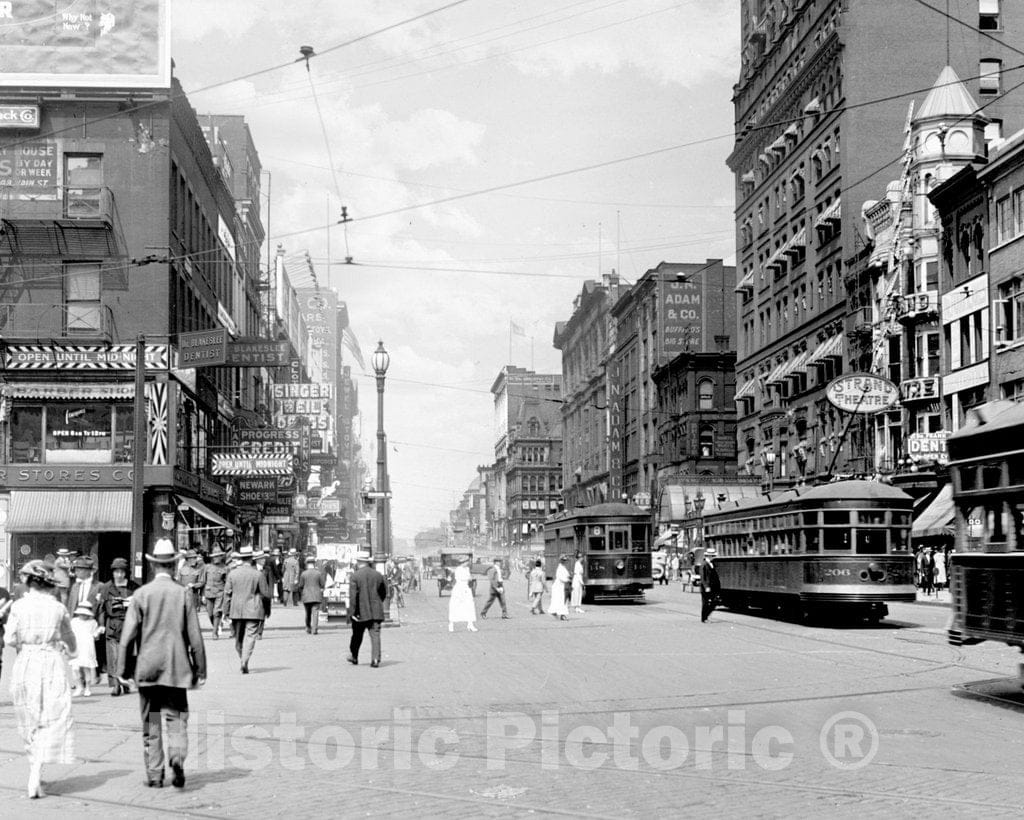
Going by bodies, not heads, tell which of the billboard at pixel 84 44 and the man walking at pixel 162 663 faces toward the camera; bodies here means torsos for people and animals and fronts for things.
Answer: the billboard

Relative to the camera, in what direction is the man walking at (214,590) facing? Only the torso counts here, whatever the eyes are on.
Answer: toward the camera

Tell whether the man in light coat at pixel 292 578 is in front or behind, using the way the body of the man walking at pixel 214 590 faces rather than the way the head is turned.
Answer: behind

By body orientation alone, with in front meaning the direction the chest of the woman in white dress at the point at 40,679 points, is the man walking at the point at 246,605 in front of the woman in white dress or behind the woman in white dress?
in front

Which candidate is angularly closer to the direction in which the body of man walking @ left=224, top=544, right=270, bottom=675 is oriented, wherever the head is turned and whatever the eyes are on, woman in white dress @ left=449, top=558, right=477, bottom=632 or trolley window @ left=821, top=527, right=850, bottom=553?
the woman in white dress

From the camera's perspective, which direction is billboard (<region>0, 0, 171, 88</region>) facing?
toward the camera

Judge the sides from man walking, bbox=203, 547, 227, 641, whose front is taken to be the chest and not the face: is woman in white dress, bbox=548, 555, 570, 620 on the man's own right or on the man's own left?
on the man's own left

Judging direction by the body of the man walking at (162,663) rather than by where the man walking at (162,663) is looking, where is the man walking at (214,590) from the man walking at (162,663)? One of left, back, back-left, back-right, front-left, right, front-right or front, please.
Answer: front

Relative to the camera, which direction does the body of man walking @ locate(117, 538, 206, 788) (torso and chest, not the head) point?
away from the camera

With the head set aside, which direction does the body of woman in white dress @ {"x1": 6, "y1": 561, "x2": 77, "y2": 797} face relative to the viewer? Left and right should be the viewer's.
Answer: facing away from the viewer
